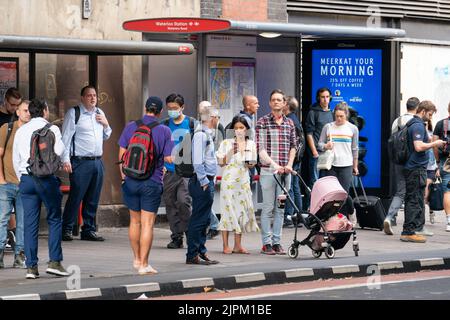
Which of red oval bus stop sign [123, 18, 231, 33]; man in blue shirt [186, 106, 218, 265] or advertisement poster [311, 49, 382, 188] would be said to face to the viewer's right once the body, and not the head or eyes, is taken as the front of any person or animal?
the man in blue shirt

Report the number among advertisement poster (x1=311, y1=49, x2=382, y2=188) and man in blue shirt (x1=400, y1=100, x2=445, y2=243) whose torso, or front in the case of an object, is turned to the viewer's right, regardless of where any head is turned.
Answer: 1

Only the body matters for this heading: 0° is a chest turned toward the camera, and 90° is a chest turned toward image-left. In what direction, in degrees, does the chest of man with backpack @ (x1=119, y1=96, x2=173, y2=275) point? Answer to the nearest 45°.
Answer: approximately 225°

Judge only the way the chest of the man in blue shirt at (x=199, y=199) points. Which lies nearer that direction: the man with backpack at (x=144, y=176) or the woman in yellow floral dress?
the woman in yellow floral dress

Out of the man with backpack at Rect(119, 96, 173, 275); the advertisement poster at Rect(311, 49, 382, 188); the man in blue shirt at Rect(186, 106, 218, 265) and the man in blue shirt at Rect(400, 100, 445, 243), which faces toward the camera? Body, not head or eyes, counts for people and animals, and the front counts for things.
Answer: the advertisement poster

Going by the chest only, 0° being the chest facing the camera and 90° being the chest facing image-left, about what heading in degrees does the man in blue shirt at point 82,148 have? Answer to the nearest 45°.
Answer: approximately 315°

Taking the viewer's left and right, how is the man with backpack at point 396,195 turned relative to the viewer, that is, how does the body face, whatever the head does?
facing away from the viewer and to the right of the viewer

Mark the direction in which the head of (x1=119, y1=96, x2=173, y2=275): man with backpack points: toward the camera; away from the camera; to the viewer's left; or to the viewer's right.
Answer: away from the camera

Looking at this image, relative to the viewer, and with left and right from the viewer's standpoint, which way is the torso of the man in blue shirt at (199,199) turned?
facing to the right of the viewer
